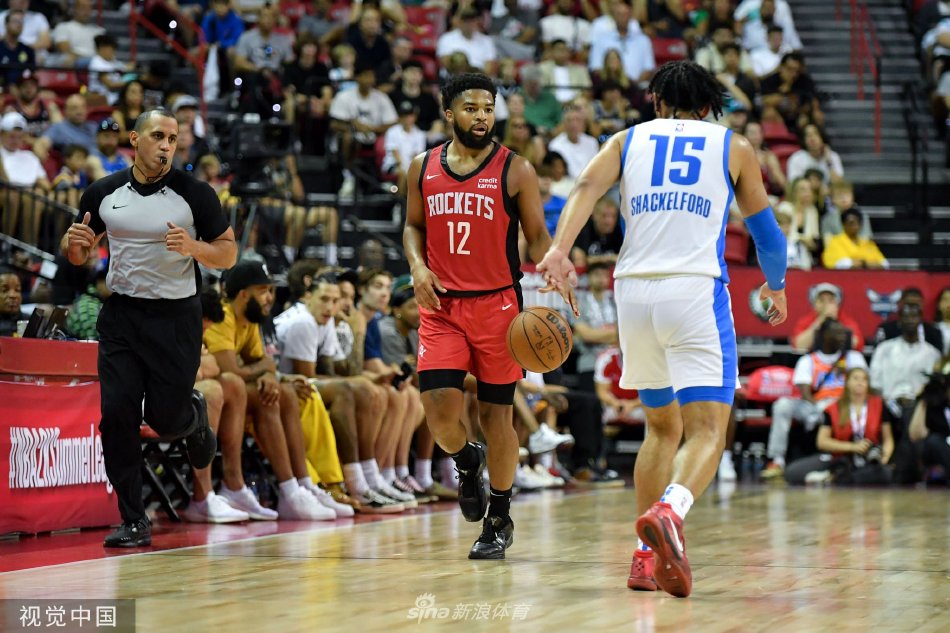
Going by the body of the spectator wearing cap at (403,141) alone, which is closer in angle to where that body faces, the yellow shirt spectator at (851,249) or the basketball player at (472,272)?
the basketball player

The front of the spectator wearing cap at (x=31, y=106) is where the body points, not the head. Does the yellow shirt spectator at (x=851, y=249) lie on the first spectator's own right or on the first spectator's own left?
on the first spectator's own left

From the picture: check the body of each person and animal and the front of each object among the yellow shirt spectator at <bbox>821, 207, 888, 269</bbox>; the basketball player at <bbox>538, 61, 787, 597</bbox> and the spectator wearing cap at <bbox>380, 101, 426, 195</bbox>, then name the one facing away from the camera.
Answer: the basketball player

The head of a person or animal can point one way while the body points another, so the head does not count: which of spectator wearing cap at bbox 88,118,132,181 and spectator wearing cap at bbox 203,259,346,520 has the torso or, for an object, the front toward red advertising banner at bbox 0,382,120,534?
spectator wearing cap at bbox 88,118,132,181

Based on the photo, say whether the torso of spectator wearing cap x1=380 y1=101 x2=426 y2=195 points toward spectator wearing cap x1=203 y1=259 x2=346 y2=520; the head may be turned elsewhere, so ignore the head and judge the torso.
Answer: yes

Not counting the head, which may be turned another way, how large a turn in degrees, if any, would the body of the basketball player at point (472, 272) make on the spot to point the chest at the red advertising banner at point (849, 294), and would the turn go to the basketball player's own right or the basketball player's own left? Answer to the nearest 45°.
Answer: approximately 135° to the basketball player's own left

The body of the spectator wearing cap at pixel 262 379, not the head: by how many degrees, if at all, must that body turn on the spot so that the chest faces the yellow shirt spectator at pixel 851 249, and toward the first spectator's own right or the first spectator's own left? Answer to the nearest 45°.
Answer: approximately 90° to the first spectator's own left

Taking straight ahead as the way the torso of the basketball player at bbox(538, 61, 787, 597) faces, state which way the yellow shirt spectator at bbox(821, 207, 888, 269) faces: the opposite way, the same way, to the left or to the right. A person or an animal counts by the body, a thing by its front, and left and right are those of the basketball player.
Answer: the opposite way

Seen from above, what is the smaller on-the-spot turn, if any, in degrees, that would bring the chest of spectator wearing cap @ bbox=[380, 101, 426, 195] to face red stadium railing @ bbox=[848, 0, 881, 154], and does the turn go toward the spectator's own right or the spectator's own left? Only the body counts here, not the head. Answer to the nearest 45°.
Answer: approximately 135° to the spectator's own left

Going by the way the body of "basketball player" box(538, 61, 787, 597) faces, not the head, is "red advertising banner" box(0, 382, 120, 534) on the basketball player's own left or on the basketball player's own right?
on the basketball player's own left

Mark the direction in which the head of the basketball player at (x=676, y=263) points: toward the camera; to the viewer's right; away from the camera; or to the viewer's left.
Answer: away from the camera

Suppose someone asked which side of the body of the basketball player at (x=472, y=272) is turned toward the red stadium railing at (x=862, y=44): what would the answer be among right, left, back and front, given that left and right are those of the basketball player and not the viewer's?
back

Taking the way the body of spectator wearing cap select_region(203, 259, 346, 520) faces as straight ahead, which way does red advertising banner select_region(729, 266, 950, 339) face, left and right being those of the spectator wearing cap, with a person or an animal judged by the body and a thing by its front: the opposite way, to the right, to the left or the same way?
to the right
